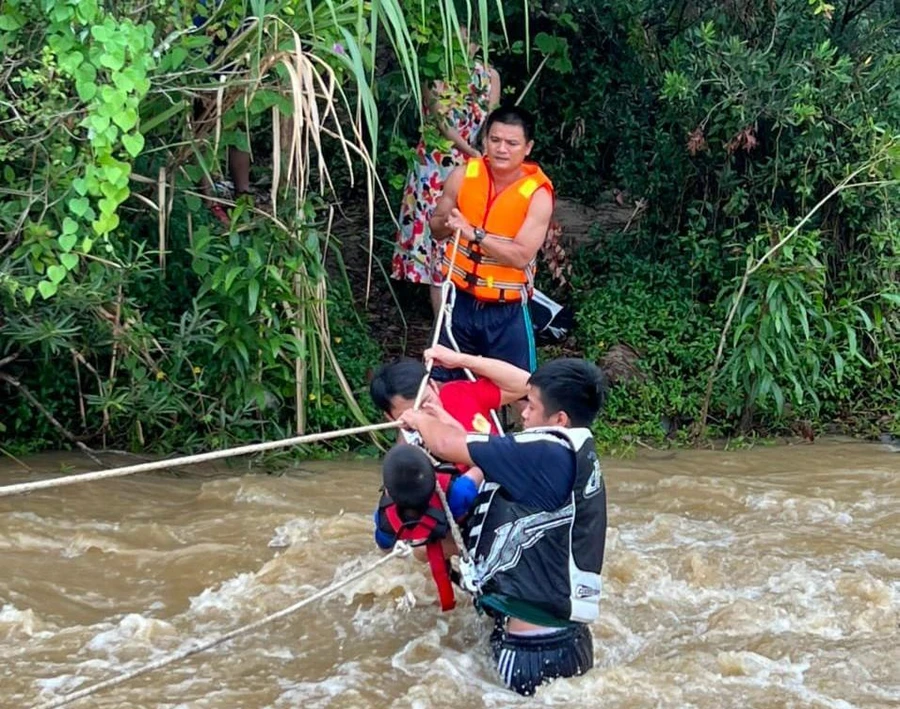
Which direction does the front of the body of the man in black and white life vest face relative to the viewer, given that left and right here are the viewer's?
facing to the left of the viewer

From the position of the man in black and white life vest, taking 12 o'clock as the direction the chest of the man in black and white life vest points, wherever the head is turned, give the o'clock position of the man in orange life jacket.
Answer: The man in orange life jacket is roughly at 3 o'clock from the man in black and white life vest.

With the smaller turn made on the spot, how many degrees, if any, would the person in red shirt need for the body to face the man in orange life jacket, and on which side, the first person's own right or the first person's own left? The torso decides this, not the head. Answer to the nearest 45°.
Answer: approximately 135° to the first person's own right

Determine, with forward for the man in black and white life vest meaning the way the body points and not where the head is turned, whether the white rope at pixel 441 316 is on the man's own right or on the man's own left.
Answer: on the man's own right

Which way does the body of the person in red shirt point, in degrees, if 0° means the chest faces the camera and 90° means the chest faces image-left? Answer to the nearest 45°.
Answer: approximately 45°

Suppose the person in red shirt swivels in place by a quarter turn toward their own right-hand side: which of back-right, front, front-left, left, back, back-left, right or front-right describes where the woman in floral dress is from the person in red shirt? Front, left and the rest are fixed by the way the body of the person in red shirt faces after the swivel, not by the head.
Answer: front-right

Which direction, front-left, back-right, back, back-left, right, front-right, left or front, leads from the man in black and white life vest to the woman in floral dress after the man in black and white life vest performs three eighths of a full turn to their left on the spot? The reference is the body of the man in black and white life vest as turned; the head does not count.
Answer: back-left

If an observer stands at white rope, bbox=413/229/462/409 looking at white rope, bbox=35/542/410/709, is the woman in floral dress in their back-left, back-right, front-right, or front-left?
back-right

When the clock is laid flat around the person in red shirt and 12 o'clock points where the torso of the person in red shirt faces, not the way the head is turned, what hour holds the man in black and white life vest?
The man in black and white life vest is roughly at 10 o'clock from the person in red shirt.
